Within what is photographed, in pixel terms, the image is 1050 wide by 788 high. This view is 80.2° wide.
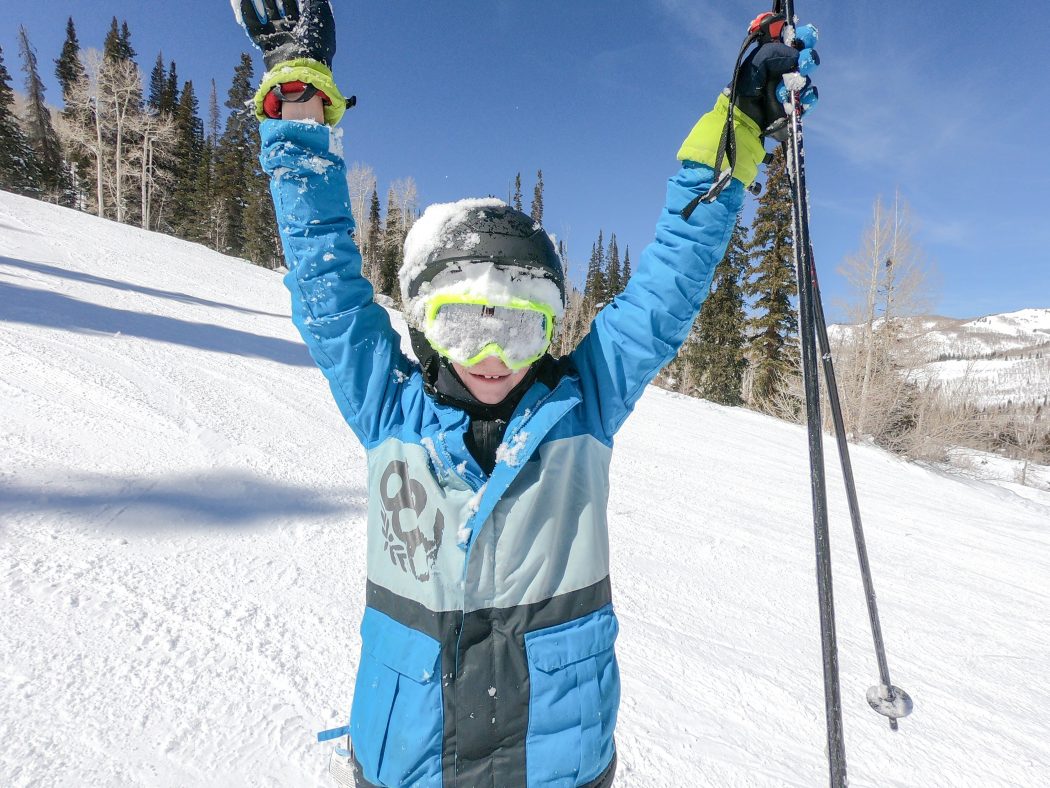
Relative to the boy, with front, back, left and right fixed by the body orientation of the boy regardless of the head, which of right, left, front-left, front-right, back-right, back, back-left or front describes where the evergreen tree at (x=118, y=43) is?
back-right

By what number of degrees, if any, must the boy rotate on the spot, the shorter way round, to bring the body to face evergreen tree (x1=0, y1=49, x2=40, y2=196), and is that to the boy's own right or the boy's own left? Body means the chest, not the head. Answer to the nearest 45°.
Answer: approximately 135° to the boy's own right

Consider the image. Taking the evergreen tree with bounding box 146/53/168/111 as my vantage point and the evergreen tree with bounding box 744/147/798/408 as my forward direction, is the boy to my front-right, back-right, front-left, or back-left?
front-right

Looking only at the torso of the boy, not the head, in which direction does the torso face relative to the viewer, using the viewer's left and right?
facing the viewer

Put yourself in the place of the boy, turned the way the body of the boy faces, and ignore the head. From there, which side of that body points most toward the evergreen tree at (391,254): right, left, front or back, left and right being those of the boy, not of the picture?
back

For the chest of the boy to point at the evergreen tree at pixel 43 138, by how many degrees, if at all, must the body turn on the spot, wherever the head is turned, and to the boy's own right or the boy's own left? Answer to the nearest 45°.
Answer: approximately 135° to the boy's own right

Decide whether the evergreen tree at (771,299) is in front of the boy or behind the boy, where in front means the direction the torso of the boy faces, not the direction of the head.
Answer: behind

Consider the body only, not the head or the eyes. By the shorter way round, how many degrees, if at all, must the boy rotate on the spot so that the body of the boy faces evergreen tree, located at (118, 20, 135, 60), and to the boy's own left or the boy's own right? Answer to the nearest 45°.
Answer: approximately 135° to the boy's own right
